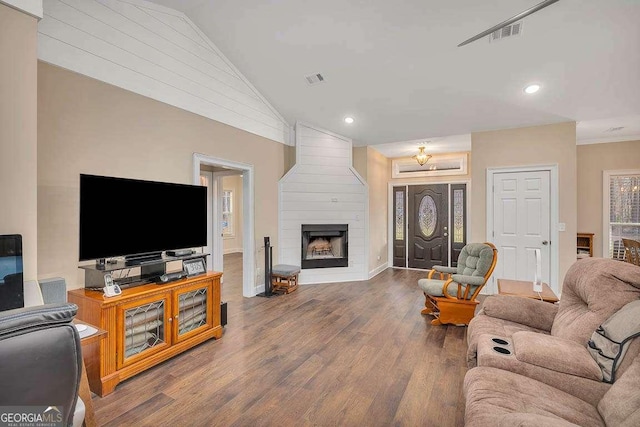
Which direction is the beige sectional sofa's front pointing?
to the viewer's left

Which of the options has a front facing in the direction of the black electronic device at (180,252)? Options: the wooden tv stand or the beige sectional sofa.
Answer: the beige sectional sofa

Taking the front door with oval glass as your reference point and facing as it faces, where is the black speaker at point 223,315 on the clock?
The black speaker is roughly at 1 o'clock from the front door with oval glass.

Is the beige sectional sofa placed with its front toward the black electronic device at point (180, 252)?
yes

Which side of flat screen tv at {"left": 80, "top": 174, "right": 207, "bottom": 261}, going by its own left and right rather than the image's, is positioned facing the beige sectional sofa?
front

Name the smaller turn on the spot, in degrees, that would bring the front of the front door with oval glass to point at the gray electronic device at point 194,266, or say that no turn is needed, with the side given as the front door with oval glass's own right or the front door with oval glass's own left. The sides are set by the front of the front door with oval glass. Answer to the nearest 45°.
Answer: approximately 45° to the front door with oval glass's own right

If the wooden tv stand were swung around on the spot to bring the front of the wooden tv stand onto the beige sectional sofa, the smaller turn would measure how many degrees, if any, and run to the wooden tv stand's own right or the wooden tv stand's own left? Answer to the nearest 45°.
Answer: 0° — it already faces it

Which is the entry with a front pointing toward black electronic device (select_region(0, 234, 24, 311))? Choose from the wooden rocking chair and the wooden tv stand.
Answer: the wooden rocking chair

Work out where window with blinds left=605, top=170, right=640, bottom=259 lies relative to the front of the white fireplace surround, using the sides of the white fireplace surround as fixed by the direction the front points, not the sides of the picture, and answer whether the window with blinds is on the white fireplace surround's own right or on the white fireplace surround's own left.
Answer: on the white fireplace surround's own left

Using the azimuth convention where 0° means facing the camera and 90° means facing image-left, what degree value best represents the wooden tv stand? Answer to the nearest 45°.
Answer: approximately 315°

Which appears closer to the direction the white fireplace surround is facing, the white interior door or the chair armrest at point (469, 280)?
the chair armrest

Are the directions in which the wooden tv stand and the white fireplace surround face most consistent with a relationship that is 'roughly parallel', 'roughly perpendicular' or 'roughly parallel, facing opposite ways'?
roughly perpendicular

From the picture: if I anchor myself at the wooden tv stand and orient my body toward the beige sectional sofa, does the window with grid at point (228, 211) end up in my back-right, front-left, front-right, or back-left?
back-left
